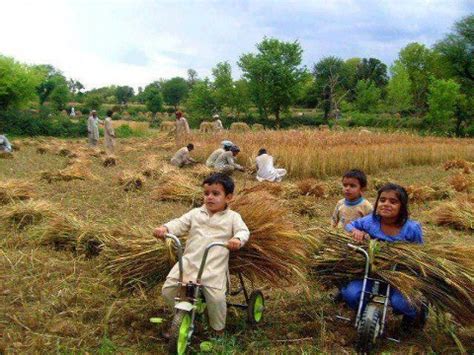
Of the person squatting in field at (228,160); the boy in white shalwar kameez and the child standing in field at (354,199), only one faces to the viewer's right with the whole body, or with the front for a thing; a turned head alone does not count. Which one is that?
the person squatting in field

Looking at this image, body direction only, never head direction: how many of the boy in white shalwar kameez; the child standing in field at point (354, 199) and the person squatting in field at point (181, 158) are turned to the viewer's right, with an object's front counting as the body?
1

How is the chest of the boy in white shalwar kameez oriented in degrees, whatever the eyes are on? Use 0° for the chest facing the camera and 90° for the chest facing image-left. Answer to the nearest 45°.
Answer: approximately 45°

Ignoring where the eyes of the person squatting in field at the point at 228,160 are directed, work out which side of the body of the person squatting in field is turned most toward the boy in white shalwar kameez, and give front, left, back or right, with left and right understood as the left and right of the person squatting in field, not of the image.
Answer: right

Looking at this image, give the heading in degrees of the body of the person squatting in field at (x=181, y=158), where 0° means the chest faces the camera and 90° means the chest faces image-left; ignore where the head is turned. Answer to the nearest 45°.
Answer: approximately 270°

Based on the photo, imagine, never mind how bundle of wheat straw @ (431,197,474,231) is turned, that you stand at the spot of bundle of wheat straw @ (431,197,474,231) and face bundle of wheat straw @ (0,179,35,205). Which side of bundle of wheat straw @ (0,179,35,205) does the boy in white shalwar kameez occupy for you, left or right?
left
